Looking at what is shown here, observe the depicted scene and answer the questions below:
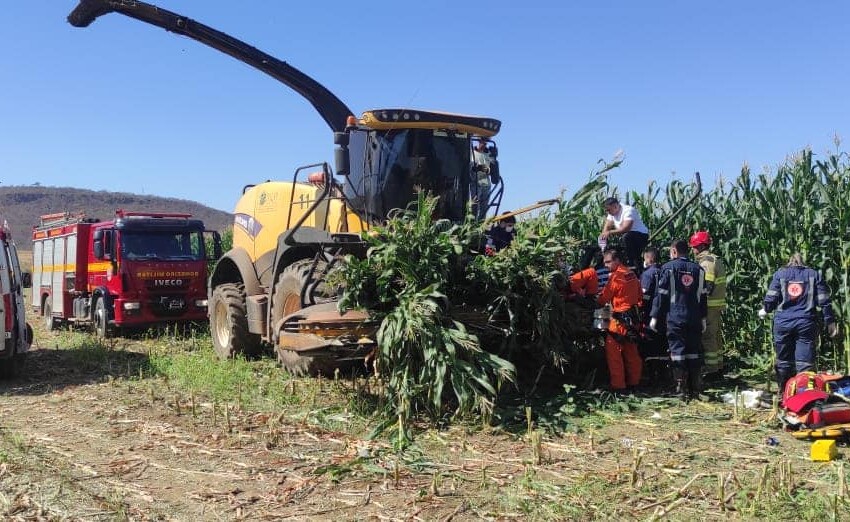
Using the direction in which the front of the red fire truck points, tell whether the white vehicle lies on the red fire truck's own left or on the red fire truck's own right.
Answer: on the red fire truck's own right

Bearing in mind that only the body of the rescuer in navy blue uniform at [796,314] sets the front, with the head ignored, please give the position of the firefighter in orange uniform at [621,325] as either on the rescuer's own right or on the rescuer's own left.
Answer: on the rescuer's own left

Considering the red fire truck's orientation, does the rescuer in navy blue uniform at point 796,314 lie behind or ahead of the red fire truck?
ahead

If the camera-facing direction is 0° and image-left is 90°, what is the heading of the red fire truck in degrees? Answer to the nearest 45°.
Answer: approximately 315°

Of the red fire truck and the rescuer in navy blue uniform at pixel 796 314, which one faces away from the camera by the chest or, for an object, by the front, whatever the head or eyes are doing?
the rescuer in navy blue uniform

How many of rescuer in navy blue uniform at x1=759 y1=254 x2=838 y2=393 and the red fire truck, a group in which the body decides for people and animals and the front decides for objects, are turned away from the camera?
1

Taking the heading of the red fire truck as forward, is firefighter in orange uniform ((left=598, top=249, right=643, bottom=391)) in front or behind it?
in front

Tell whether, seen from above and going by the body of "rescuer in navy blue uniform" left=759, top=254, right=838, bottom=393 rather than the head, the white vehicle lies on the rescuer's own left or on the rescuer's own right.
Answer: on the rescuer's own left

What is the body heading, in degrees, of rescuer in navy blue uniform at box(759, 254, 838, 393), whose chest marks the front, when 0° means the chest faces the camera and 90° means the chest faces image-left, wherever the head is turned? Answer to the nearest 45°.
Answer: approximately 180°
